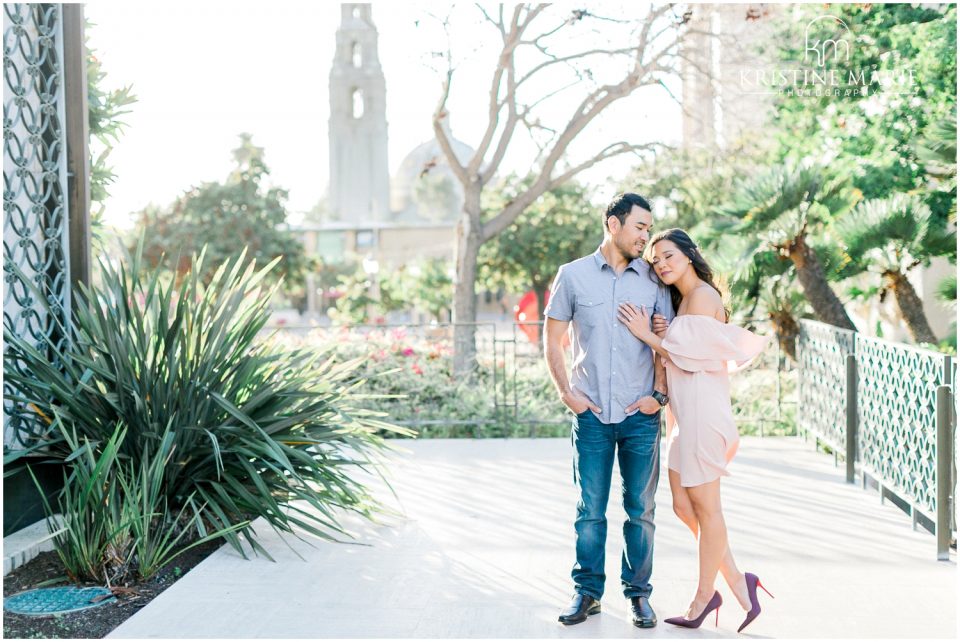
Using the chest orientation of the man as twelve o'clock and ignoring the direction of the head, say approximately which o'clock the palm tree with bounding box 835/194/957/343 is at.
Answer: The palm tree is roughly at 7 o'clock from the man.

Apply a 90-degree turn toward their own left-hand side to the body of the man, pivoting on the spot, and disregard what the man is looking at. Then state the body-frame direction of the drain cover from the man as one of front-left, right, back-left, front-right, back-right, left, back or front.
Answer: back

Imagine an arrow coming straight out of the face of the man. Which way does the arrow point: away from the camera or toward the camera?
toward the camera

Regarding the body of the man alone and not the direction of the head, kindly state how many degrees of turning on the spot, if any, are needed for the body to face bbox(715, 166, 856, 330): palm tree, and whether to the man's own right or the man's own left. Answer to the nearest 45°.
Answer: approximately 180°

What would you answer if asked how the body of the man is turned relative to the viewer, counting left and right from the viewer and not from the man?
facing the viewer

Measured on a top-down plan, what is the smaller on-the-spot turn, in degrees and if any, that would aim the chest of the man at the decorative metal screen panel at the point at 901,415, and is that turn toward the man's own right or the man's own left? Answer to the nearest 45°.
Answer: approximately 135° to the man's own left

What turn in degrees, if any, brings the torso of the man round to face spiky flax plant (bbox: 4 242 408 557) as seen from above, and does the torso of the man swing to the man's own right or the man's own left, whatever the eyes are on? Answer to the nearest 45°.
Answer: approximately 135° to the man's own right

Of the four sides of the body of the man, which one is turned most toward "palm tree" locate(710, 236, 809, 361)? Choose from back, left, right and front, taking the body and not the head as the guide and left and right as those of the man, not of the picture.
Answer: back

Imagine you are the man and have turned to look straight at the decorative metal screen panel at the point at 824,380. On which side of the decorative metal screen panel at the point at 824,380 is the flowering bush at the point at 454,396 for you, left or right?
left

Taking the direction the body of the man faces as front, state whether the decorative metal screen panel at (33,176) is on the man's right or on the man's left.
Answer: on the man's right

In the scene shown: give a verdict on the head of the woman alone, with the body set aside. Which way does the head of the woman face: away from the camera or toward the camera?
toward the camera

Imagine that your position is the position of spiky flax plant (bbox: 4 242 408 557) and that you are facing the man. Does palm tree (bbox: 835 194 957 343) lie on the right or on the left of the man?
left

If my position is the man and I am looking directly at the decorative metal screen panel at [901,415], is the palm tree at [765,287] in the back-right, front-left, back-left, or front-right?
front-left

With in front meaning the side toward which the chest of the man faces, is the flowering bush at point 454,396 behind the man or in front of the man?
behind
